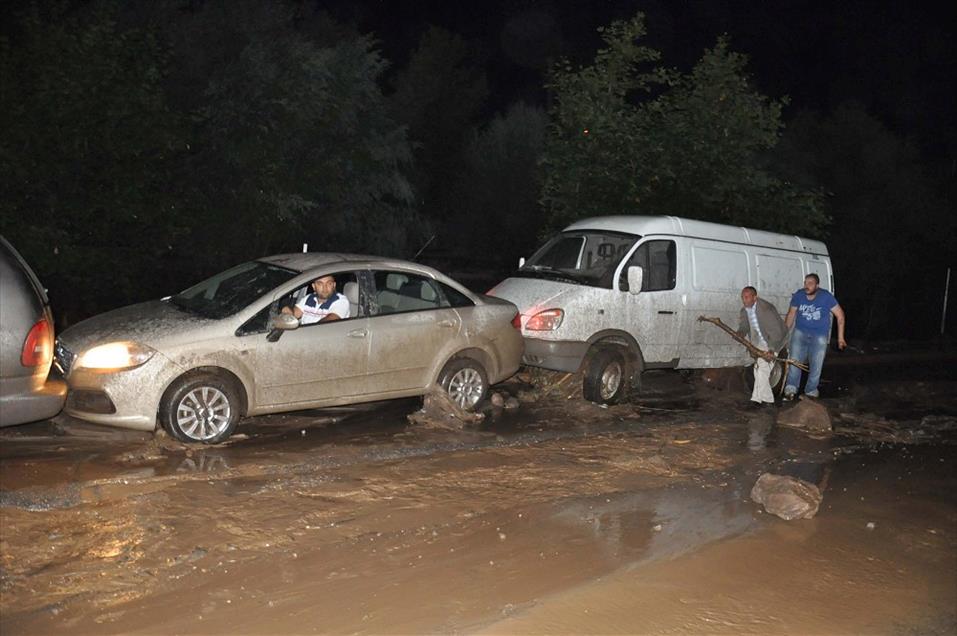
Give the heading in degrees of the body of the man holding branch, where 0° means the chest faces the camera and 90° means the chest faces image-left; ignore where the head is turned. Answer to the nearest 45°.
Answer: approximately 45°

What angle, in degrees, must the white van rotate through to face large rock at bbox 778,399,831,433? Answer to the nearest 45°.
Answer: approximately 135° to its left

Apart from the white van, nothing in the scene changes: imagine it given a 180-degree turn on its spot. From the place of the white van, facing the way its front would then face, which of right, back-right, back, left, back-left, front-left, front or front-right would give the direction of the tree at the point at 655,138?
front-left

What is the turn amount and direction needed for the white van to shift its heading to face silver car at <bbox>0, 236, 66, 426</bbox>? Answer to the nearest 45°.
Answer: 0° — it already faces it

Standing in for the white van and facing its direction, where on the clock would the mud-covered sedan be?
The mud-covered sedan is roughly at 12 o'clock from the white van.

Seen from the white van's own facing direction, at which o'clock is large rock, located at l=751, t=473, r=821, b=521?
The large rock is roughly at 10 o'clock from the white van.

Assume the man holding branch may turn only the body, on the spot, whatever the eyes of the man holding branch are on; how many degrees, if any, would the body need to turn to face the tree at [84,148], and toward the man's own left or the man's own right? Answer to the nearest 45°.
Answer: approximately 45° to the man's own right

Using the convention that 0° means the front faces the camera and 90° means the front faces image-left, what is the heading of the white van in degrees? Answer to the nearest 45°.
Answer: approximately 45°

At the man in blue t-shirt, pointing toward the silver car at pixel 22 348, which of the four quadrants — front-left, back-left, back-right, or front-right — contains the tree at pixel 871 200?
back-right

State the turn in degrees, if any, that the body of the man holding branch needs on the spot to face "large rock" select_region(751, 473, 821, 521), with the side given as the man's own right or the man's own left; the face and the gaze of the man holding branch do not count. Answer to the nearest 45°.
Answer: approximately 45° to the man's own left

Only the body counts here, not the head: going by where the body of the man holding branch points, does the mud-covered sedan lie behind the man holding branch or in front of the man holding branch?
in front

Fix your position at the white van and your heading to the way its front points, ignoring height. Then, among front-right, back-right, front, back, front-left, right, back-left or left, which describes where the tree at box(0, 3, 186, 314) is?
front-right

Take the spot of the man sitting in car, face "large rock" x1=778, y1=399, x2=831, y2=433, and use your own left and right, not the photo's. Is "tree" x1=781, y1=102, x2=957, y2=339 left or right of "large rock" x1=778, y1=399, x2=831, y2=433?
left
